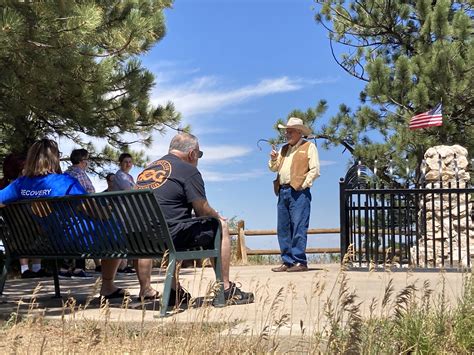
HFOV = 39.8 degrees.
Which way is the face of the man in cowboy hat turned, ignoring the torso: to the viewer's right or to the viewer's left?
to the viewer's left

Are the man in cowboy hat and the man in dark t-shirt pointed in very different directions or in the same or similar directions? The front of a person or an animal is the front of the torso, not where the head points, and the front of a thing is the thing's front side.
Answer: very different directions

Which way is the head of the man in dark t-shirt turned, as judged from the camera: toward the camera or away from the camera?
away from the camera

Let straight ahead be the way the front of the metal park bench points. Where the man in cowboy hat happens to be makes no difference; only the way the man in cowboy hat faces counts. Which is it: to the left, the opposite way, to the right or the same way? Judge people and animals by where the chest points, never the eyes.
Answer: the opposite way

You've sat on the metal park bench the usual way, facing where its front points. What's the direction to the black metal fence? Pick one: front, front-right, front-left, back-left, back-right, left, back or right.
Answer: front

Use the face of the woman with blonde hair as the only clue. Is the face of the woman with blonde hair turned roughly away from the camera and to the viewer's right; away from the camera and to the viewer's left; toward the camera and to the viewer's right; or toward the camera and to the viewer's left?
away from the camera and to the viewer's right

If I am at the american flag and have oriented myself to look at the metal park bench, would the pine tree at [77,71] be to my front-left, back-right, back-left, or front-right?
front-right

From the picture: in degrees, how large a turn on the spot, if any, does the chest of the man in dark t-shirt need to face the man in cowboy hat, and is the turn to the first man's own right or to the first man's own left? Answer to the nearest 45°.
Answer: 0° — they already face them

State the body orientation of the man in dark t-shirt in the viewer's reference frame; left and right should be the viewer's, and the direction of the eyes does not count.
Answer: facing away from the viewer and to the right of the viewer

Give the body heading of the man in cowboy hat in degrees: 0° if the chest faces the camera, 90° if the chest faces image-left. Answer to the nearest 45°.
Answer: approximately 45°

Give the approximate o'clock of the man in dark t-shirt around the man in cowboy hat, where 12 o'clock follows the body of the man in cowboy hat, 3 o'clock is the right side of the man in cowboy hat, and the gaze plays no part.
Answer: The man in dark t-shirt is roughly at 11 o'clock from the man in cowboy hat.

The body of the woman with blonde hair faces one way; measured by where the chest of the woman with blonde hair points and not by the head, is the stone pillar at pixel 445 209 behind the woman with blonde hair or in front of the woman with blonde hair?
in front

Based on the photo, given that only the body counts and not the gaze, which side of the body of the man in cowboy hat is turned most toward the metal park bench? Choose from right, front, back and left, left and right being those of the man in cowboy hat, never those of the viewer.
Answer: front

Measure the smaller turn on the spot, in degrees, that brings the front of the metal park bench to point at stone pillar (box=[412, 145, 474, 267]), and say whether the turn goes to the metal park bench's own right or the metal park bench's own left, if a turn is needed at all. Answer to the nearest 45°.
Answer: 0° — it already faces it

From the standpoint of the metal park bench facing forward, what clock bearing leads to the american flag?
The american flag is roughly at 12 o'clock from the metal park bench.

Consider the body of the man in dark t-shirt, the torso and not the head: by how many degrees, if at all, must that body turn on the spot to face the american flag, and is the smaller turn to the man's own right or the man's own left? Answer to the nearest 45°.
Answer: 0° — they already face it

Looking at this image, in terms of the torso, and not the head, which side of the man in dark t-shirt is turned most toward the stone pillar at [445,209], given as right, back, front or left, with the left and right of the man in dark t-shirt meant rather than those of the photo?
front

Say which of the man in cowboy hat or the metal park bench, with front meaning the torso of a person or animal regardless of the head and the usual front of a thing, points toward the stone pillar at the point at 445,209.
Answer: the metal park bench
